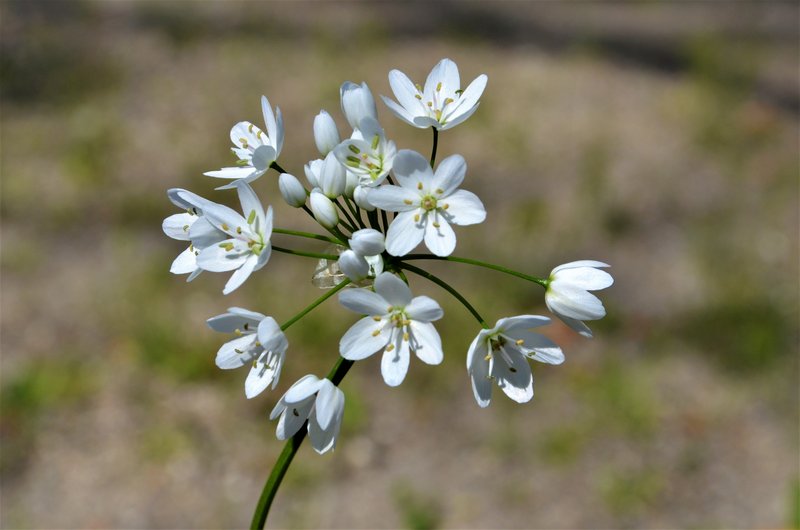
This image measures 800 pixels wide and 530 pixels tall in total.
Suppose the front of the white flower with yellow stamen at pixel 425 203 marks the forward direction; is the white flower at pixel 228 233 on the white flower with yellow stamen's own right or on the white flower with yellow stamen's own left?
on the white flower with yellow stamen's own right

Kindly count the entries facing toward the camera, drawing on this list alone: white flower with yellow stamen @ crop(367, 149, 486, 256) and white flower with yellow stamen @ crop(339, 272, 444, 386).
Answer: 2

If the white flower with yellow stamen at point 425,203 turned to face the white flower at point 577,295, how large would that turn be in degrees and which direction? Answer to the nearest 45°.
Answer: approximately 90° to its left

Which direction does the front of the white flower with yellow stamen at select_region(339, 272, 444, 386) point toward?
toward the camera

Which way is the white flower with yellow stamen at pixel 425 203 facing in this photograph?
toward the camera
